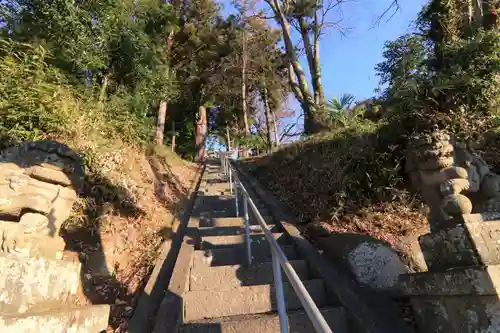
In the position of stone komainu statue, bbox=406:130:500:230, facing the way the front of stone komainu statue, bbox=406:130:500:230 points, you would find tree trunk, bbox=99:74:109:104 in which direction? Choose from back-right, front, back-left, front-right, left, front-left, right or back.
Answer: front-right

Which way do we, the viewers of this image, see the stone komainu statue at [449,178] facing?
facing the viewer and to the left of the viewer

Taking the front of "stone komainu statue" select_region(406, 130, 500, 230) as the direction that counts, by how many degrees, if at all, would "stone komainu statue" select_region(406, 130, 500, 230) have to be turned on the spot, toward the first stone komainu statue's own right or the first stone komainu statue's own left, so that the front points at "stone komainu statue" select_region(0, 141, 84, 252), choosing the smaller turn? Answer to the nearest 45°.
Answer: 0° — it already faces it

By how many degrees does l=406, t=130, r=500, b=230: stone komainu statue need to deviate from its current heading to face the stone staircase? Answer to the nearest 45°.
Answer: approximately 45° to its right

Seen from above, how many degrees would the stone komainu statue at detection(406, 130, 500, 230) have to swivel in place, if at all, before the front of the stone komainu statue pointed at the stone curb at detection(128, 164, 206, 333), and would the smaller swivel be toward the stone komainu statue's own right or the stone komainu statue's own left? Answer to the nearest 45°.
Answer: approximately 45° to the stone komainu statue's own right

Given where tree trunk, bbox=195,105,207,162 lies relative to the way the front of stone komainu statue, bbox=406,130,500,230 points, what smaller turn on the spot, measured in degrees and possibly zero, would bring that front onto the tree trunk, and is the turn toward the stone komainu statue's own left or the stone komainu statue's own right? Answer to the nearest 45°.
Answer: approximately 90° to the stone komainu statue's own right
